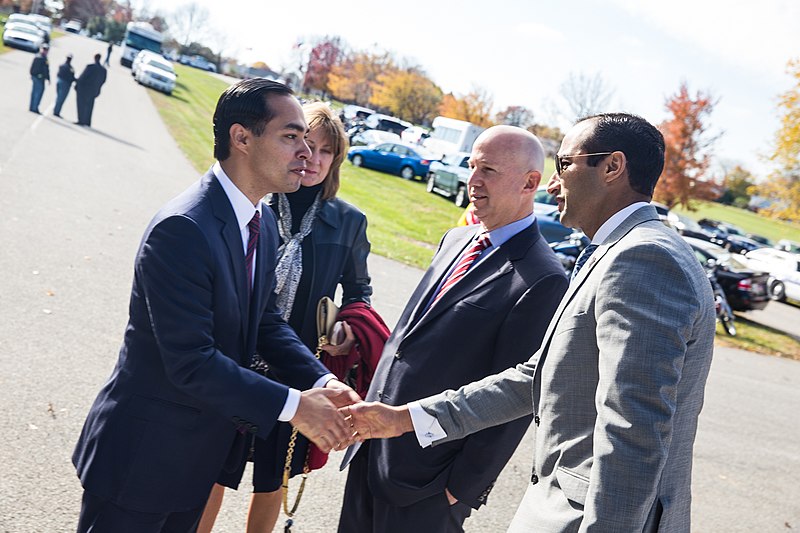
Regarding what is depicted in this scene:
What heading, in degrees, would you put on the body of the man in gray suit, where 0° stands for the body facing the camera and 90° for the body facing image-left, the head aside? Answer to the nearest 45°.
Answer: approximately 90°

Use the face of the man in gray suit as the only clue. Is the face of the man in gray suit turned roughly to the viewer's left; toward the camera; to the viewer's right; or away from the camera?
to the viewer's left

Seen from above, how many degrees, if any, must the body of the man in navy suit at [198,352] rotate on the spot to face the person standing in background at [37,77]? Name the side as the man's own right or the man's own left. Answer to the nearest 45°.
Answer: approximately 90° to the man's own left

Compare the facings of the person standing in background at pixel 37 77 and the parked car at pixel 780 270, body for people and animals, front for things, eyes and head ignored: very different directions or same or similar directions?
very different directions

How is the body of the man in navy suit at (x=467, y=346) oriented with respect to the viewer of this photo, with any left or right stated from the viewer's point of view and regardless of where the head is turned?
facing the viewer and to the left of the viewer

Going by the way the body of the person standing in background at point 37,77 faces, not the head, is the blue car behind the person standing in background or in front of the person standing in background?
in front

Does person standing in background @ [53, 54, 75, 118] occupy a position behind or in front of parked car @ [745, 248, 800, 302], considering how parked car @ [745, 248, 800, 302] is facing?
in front

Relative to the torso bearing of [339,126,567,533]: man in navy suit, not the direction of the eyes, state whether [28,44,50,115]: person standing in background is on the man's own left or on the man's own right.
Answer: on the man's own right

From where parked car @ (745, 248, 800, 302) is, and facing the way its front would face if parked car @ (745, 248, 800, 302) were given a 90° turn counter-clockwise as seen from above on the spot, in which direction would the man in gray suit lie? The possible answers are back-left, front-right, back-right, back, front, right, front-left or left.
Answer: front-right

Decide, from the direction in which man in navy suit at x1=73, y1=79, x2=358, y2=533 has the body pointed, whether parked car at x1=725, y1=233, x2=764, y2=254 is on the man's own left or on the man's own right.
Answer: on the man's own left
